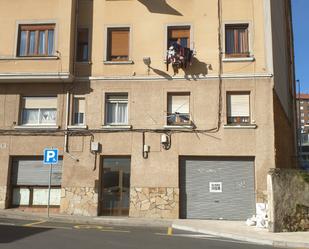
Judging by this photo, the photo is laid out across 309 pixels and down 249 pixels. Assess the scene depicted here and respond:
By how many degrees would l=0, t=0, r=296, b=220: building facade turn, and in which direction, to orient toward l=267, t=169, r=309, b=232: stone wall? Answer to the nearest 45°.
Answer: approximately 45° to its left

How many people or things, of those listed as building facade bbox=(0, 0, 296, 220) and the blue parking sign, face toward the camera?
2

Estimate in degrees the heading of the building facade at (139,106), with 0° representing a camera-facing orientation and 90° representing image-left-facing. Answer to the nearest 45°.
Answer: approximately 0°

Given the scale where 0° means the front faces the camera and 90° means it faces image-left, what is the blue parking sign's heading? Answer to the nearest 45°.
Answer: approximately 0°

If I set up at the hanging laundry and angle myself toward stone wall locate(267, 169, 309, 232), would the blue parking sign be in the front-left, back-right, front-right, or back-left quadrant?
back-right

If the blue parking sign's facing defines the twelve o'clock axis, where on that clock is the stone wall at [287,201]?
The stone wall is roughly at 10 o'clock from the blue parking sign.

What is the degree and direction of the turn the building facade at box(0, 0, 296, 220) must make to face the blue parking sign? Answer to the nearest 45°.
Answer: approximately 90° to its right
